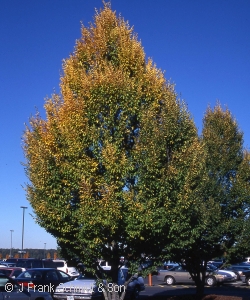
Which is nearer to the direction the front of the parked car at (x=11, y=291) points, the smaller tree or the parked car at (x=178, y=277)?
the smaller tree

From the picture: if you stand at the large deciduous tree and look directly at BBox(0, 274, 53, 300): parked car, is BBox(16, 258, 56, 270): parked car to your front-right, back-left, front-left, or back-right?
front-right

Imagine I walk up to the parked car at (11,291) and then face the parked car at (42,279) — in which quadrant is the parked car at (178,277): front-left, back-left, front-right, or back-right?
front-right

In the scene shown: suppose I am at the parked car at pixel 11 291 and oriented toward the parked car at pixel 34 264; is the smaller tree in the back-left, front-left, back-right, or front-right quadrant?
front-right

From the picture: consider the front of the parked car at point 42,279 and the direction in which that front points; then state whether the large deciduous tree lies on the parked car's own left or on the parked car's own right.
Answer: on the parked car's own right
